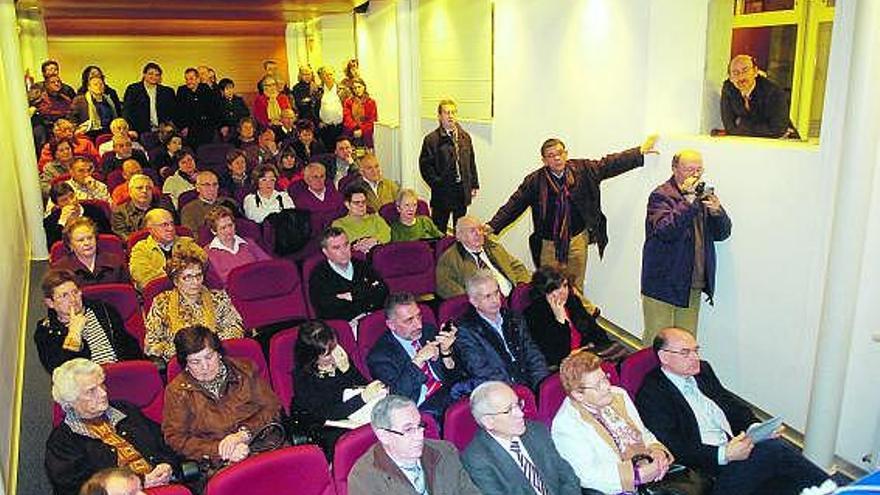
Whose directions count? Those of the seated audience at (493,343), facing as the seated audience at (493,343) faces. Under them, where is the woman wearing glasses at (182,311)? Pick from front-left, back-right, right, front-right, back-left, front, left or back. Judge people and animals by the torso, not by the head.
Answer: back-right

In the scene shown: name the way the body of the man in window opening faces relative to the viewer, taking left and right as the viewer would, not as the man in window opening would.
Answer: facing the viewer and to the left of the viewer

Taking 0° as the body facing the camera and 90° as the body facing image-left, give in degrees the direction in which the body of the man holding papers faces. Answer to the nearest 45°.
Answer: approximately 315°

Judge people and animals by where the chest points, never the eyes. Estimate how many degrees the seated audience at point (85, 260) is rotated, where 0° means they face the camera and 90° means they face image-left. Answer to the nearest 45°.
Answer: approximately 315°

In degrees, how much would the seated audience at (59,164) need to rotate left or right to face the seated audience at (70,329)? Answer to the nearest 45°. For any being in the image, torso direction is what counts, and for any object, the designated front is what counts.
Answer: approximately 45° to their right

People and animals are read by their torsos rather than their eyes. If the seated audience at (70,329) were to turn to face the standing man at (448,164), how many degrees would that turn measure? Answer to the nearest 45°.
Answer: approximately 90° to their left

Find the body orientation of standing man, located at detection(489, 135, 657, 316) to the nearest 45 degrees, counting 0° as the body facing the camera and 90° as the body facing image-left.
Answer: approximately 0°

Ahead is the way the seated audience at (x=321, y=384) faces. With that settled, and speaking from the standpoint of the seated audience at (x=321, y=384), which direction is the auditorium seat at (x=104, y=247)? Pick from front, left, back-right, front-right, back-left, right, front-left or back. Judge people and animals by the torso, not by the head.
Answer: back

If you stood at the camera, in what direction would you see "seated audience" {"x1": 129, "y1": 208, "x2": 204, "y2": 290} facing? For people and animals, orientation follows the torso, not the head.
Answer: facing the viewer and to the right of the viewer

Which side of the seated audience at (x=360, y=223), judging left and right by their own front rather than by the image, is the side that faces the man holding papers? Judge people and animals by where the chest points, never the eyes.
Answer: front

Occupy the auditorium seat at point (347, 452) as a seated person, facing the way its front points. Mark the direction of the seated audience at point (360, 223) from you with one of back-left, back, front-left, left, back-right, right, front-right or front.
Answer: back-left

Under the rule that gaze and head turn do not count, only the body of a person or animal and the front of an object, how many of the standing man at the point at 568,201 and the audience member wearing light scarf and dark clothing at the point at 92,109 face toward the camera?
2

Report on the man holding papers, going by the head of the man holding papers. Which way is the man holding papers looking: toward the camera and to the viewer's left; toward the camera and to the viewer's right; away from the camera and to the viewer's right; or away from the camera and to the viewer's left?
toward the camera and to the viewer's right

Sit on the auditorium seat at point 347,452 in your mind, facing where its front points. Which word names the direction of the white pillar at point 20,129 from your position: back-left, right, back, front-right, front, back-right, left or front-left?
back

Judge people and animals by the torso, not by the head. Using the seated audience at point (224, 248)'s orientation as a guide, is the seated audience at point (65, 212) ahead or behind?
behind

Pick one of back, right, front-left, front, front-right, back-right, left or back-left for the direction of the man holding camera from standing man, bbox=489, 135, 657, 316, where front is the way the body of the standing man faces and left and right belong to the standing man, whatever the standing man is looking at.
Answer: front-left
